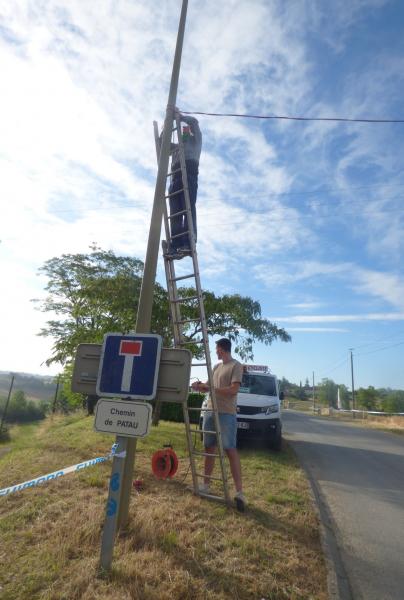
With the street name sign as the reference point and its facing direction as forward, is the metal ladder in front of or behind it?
behind

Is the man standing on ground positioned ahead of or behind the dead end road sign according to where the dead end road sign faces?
behind

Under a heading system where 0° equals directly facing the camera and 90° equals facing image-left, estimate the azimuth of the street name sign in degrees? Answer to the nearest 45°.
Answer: approximately 0°

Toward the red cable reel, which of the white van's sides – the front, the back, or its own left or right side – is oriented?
front

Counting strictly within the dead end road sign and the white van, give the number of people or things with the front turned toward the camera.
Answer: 2

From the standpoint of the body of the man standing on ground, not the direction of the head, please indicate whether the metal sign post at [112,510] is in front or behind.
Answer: in front

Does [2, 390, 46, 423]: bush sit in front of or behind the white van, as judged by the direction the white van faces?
behind
